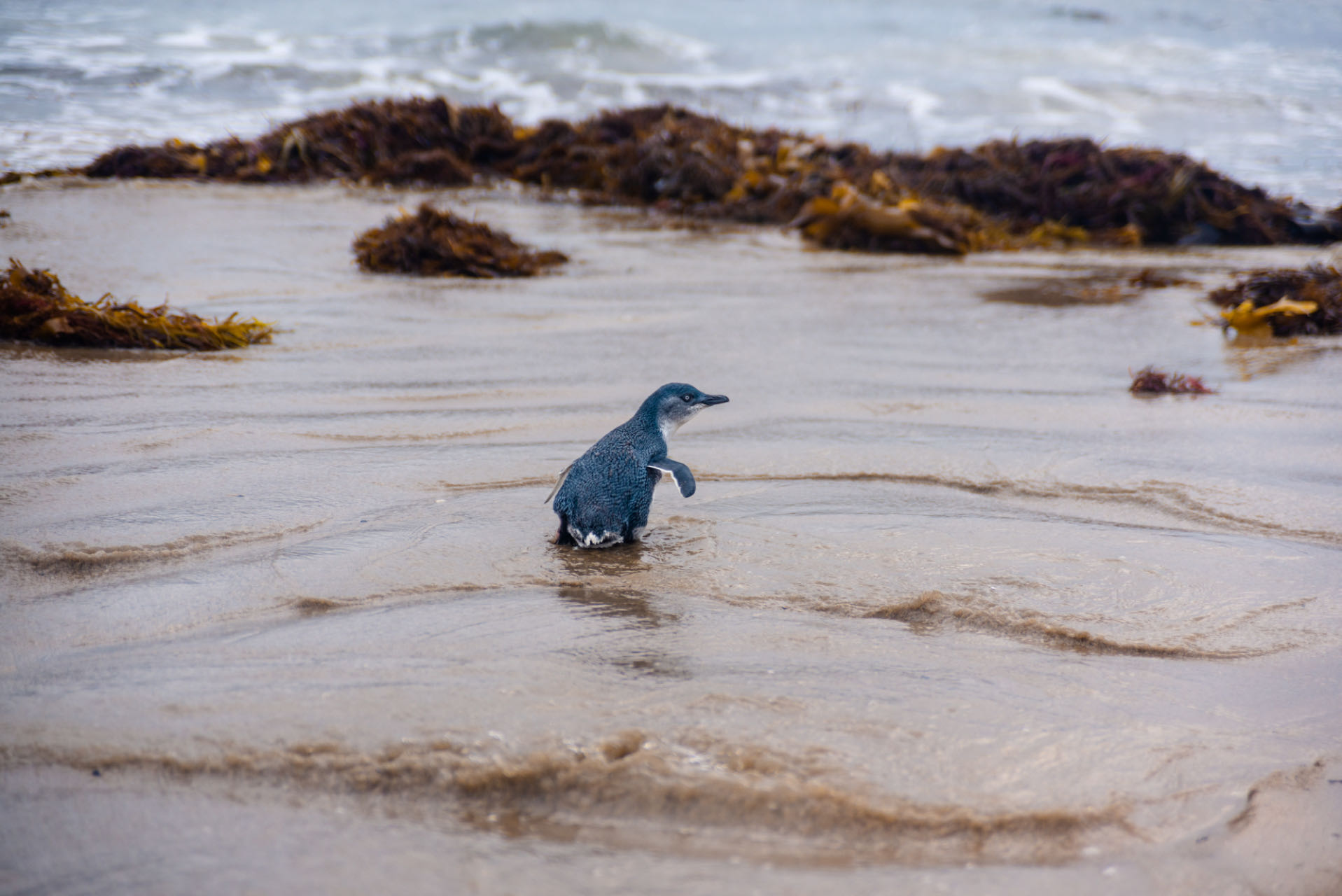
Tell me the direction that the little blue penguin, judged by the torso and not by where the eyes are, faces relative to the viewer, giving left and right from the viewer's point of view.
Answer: facing away from the viewer and to the right of the viewer

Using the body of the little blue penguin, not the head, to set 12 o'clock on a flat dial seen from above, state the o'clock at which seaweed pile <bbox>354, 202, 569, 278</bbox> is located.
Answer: The seaweed pile is roughly at 10 o'clock from the little blue penguin.

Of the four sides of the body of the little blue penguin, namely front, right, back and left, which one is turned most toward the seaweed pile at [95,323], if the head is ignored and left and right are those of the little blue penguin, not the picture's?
left

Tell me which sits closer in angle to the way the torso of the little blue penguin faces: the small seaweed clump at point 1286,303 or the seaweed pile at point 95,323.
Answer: the small seaweed clump

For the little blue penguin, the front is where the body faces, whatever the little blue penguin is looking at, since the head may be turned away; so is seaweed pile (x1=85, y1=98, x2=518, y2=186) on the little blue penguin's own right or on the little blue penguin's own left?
on the little blue penguin's own left

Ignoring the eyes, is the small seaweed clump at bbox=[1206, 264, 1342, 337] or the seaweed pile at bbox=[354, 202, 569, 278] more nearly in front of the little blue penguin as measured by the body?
the small seaweed clump

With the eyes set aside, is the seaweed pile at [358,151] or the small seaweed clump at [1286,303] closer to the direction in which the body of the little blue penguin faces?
the small seaweed clump

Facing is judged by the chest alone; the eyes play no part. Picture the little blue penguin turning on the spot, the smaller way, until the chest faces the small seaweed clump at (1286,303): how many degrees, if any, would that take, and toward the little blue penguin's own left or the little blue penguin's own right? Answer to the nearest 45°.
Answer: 0° — it already faces it

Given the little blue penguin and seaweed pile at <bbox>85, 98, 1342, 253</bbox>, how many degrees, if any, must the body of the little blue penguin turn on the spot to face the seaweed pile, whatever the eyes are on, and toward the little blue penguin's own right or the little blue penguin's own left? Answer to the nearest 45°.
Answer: approximately 45° to the little blue penguin's own left
